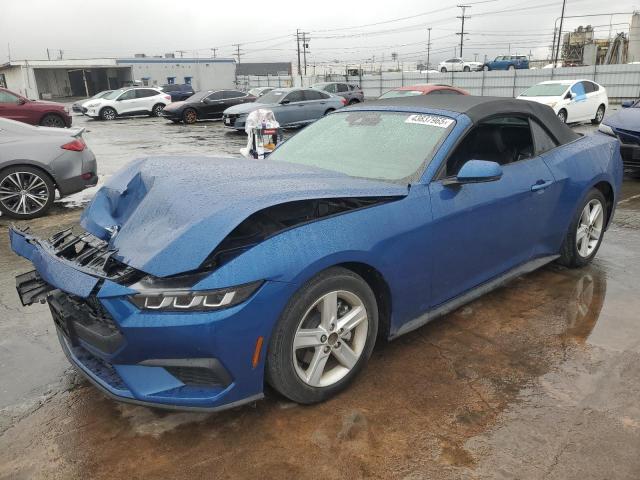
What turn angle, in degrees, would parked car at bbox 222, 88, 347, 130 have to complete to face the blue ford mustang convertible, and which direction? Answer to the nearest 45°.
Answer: approximately 45° to its left

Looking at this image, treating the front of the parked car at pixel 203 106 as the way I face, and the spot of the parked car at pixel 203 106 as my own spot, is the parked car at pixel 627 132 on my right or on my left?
on my left

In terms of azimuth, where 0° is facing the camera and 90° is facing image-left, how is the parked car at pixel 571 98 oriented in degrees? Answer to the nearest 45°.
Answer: approximately 45°

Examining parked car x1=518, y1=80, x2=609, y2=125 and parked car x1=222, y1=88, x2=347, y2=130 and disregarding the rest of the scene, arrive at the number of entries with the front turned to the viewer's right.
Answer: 0

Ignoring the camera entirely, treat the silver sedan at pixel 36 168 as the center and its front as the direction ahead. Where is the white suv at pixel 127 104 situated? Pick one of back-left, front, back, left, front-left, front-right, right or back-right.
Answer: right

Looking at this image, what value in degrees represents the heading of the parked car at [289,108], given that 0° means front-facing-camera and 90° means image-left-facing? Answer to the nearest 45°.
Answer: approximately 45°

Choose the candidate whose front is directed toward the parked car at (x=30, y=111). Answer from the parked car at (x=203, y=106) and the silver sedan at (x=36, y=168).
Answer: the parked car at (x=203, y=106)

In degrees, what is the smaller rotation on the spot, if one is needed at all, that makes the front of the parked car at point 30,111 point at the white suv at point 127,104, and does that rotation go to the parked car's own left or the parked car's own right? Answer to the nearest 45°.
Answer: approximately 45° to the parked car's own left

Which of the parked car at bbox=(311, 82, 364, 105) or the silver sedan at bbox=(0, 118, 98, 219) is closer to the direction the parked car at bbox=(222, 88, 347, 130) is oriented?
the silver sedan

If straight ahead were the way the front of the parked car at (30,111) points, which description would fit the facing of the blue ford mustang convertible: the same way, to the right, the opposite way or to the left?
the opposite way

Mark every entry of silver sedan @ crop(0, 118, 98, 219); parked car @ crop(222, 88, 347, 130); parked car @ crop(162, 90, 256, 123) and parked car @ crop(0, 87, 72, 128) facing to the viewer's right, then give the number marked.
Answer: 1

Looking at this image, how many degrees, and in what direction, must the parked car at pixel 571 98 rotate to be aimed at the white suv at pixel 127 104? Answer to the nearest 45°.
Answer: approximately 45° to its right

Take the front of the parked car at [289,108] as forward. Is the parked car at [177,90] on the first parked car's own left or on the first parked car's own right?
on the first parked car's own right

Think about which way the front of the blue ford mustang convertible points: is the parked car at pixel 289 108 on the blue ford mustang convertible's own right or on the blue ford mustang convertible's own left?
on the blue ford mustang convertible's own right

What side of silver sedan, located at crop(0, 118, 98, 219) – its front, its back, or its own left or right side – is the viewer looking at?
left

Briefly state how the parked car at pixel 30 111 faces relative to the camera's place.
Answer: facing to the right of the viewer

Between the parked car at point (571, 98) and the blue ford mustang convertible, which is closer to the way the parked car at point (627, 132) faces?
the blue ford mustang convertible

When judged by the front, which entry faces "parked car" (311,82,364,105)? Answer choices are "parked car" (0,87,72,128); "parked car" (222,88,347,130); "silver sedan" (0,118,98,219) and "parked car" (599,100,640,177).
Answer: "parked car" (0,87,72,128)
